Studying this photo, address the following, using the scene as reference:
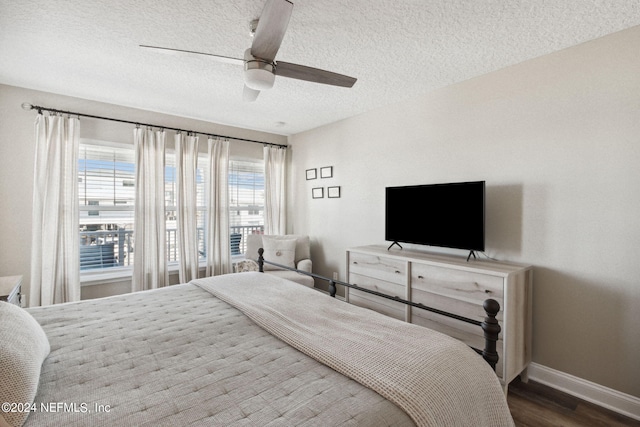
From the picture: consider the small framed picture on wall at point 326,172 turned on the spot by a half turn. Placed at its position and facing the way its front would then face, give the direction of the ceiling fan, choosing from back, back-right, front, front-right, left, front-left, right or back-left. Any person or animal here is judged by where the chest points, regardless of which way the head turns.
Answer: back-right

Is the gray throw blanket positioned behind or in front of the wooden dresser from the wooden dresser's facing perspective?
in front

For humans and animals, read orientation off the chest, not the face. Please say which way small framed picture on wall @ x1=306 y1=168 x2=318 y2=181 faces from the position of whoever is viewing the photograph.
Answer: facing the viewer and to the left of the viewer

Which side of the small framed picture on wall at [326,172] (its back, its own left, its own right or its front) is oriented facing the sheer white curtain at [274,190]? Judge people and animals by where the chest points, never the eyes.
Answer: right

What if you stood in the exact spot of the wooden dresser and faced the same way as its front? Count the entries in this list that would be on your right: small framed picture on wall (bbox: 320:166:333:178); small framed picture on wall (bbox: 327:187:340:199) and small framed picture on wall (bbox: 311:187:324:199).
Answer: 3

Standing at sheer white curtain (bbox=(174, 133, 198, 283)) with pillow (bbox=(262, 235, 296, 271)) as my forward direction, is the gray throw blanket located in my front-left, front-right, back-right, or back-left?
front-right

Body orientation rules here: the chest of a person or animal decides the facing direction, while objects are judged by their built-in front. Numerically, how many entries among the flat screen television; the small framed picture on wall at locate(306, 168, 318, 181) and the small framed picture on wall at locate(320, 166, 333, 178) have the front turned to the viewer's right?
0

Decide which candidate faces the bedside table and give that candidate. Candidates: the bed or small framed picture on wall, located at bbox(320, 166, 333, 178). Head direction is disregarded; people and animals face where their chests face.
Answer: the small framed picture on wall

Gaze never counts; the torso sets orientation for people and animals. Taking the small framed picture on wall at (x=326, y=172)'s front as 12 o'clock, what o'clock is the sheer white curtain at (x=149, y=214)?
The sheer white curtain is roughly at 1 o'clock from the small framed picture on wall.

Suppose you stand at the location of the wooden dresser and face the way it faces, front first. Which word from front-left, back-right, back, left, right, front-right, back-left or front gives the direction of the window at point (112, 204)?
front-right

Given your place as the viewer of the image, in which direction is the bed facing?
facing away from the viewer and to the right of the viewer

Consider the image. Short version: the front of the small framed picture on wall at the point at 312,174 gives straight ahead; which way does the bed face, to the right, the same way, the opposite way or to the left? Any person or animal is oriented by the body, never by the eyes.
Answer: the opposite way

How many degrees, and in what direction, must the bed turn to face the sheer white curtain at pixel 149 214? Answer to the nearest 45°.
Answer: approximately 90° to its left

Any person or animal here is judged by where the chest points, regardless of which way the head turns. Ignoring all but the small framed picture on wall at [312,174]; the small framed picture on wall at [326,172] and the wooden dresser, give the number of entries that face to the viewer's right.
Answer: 0

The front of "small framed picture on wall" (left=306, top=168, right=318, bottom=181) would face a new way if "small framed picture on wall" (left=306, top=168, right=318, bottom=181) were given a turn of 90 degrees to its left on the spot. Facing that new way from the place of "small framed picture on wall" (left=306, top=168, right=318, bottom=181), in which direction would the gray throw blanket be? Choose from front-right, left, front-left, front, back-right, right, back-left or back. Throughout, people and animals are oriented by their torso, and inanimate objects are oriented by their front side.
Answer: front-right

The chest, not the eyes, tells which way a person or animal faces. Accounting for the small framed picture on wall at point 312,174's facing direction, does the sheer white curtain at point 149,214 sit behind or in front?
in front
